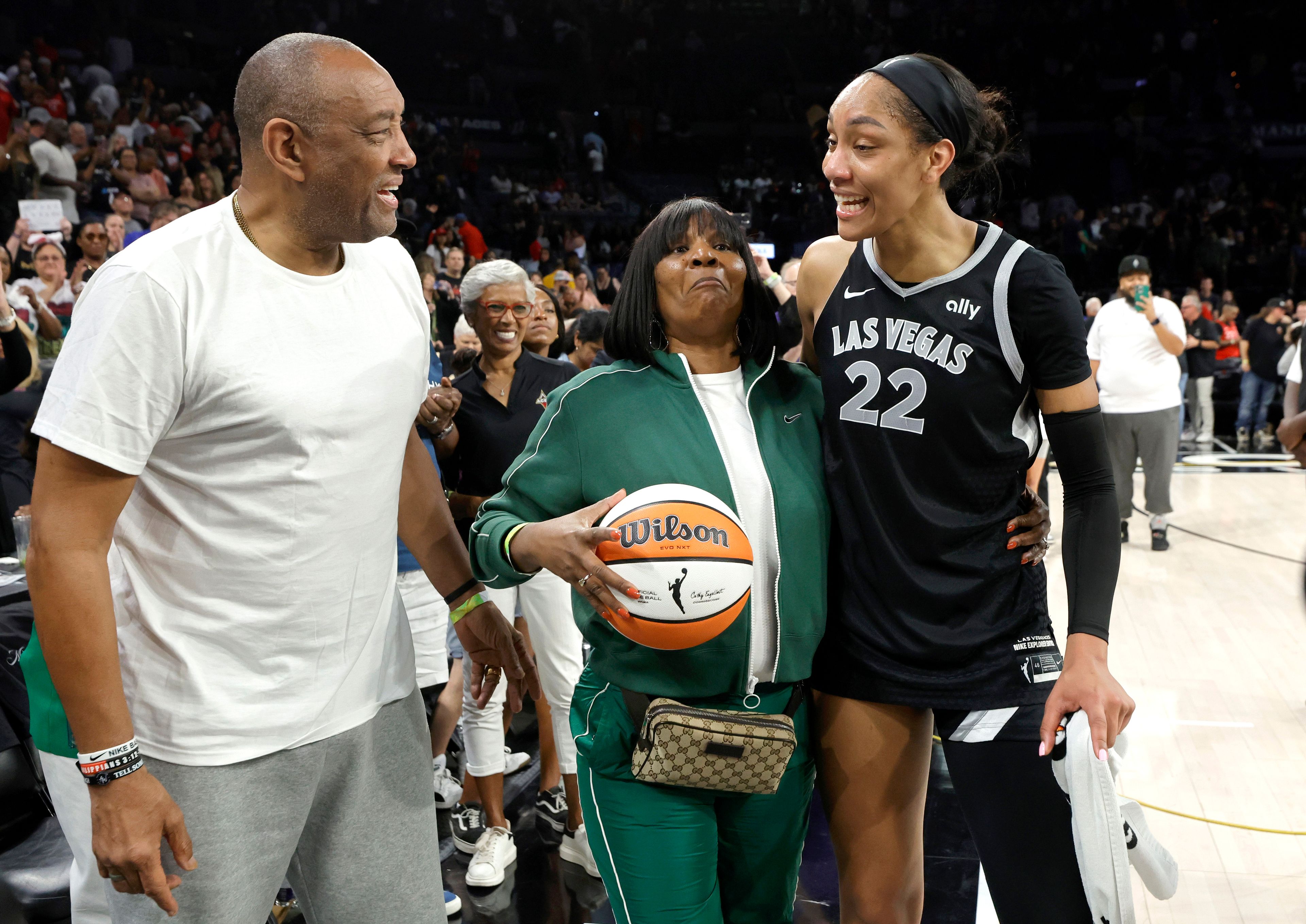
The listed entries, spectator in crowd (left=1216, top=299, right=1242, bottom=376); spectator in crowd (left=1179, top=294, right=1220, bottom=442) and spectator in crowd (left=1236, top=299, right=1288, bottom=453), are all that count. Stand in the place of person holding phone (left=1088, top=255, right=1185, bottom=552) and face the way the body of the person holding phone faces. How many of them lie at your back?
3

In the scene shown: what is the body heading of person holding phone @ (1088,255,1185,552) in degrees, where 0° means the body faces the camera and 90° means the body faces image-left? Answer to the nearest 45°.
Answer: approximately 0°

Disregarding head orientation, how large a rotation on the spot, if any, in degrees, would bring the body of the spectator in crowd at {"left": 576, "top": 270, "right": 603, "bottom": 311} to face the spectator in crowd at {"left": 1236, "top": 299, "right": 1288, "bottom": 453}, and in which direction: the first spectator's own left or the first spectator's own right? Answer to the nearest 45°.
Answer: approximately 90° to the first spectator's own left

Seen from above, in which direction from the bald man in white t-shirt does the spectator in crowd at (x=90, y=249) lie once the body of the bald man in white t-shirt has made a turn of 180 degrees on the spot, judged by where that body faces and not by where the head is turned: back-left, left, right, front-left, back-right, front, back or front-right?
front-right

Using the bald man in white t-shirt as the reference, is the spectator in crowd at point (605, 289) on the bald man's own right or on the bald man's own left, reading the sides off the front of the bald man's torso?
on the bald man's own left
